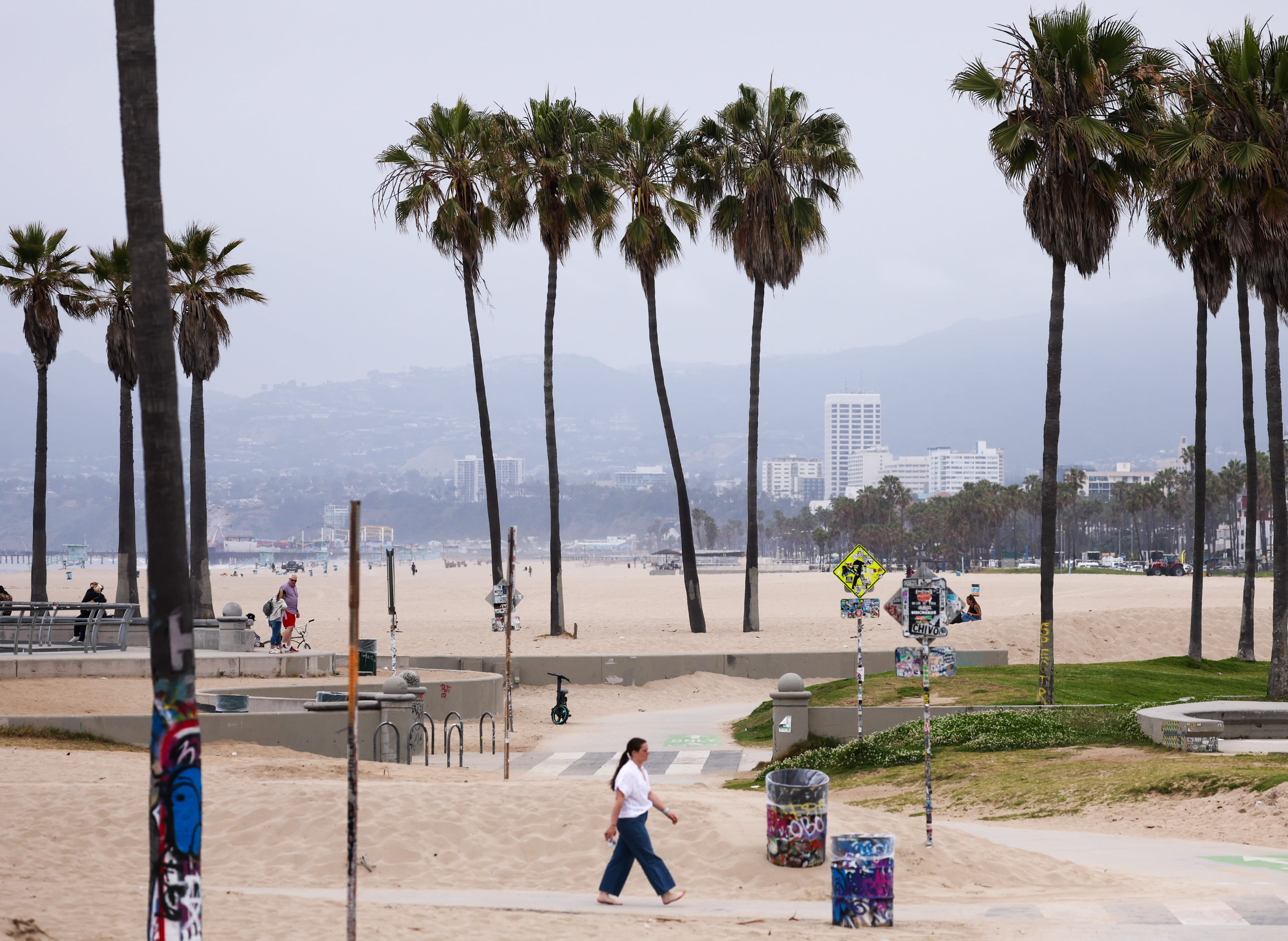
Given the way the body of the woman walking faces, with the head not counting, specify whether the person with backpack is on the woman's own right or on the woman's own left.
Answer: on the woman's own left

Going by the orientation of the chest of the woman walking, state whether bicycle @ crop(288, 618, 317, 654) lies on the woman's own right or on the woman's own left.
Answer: on the woman's own left

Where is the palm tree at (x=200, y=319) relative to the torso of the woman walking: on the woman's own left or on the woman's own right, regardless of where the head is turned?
on the woman's own left

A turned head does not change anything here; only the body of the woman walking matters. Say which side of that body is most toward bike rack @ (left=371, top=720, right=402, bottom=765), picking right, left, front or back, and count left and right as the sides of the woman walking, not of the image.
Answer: left

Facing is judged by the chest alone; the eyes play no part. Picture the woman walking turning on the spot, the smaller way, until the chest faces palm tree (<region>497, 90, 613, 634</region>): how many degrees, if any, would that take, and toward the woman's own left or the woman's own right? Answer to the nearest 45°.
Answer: approximately 90° to the woman's own left

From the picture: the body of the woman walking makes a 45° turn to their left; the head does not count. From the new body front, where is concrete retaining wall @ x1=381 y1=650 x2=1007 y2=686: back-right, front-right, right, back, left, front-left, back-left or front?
front-left

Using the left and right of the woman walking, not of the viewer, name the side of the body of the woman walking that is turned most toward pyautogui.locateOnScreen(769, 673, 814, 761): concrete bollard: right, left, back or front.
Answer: left

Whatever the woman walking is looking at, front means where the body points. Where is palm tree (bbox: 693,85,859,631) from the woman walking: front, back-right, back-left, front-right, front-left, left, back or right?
left

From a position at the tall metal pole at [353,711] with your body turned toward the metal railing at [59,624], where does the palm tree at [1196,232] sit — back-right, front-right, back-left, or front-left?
front-right

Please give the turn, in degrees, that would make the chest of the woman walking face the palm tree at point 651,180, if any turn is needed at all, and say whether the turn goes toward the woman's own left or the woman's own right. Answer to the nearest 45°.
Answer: approximately 90° to the woman's own left

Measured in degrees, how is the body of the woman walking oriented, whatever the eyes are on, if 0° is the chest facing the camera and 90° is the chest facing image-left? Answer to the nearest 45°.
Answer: approximately 270°
